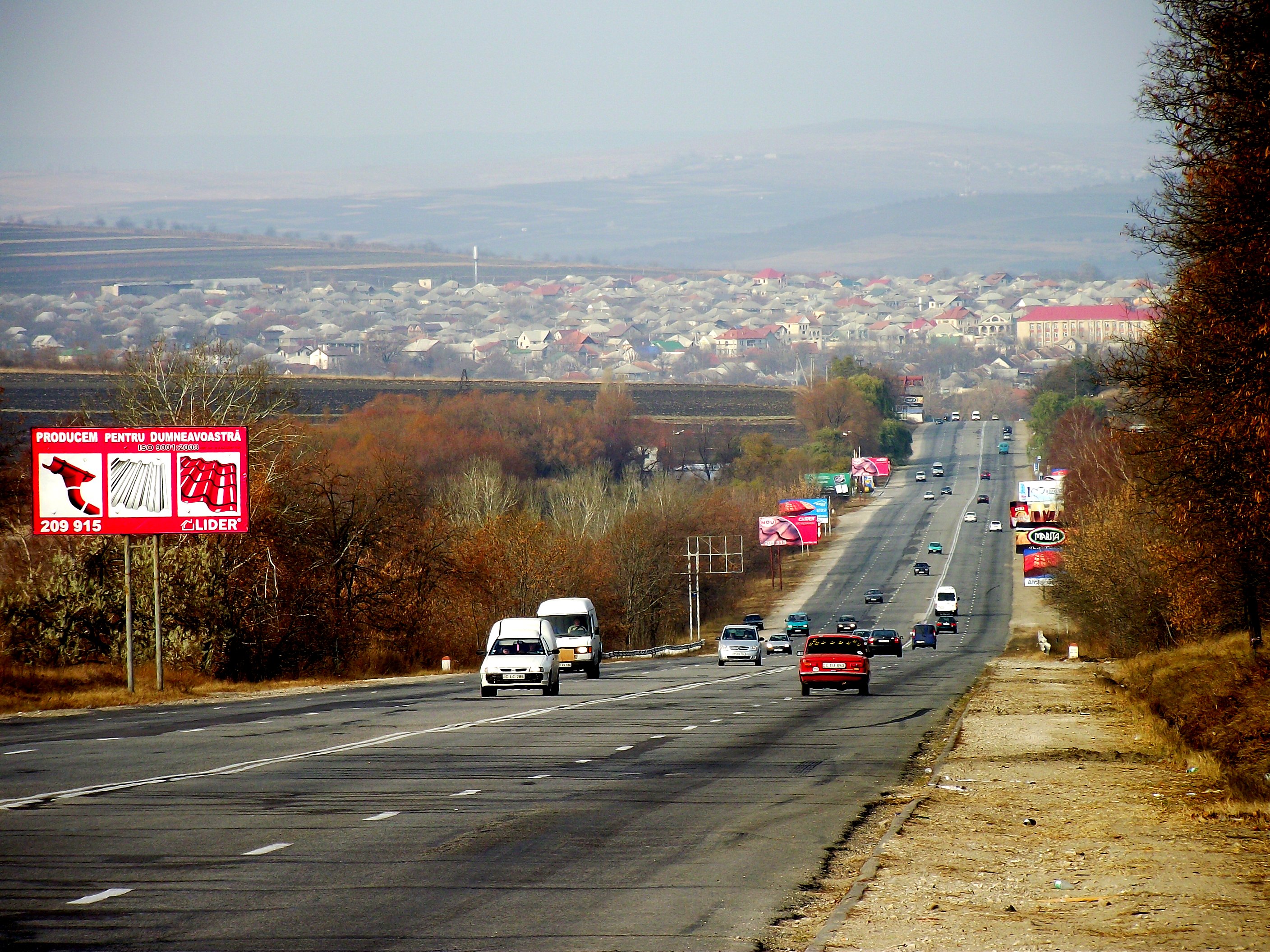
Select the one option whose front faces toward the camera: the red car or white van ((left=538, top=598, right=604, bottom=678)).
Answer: the white van

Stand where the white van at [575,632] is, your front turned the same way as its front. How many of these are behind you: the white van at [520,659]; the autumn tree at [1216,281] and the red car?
0

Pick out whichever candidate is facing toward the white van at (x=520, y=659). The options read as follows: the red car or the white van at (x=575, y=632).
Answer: the white van at (x=575, y=632)

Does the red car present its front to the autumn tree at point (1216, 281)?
no

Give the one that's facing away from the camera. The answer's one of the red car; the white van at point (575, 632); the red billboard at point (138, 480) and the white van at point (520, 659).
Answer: the red car

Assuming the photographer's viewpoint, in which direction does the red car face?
facing away from the viewer

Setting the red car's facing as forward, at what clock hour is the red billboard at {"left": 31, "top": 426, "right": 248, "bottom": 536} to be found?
The red billboard is roughly at 9 o'clock from the red car.

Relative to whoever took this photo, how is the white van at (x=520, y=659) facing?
facing the viewer

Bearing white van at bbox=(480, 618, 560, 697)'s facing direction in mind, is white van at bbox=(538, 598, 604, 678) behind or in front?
behind

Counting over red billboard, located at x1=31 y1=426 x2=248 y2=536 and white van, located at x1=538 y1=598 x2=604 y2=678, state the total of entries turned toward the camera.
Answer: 2

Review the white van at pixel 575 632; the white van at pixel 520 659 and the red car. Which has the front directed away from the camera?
the red car

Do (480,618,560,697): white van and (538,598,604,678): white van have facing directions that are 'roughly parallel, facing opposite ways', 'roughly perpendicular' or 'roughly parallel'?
roughly parallel

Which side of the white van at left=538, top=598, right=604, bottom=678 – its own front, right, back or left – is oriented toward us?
front

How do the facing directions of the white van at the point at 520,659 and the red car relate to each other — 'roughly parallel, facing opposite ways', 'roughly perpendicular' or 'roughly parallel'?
roughly parallel, facing opposite ways

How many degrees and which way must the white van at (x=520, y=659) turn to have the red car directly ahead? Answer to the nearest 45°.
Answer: approximately 90° to its left

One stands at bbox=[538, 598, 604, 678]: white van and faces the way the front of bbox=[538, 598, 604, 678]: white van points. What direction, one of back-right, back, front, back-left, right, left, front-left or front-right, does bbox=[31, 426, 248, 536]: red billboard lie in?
front-right

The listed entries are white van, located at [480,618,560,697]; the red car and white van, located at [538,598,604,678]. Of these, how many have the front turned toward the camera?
2

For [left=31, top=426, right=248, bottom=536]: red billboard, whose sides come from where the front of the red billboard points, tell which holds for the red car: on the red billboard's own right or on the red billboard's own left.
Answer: on the red billboard's own left
